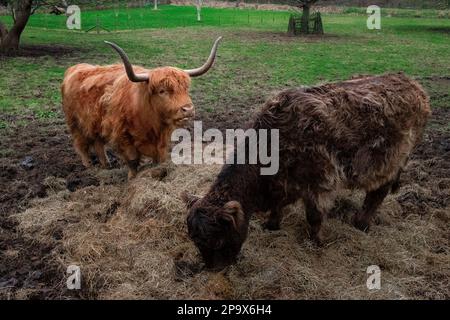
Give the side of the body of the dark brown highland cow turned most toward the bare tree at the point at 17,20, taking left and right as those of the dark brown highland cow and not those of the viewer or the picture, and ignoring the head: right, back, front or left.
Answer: right

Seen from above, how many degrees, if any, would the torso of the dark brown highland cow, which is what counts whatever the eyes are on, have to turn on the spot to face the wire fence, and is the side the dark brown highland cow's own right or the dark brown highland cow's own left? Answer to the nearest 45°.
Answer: approximately 135° to the dark brown highland cow's own right

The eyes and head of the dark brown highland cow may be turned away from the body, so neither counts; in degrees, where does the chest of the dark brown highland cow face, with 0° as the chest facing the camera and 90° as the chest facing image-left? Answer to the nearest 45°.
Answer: approximately 45°
